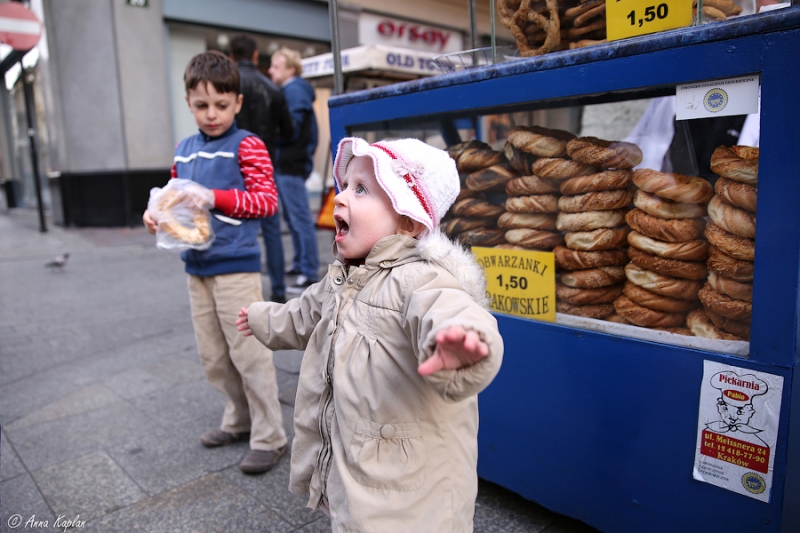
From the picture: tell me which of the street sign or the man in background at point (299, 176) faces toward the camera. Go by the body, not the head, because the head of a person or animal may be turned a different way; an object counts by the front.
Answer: the street sign

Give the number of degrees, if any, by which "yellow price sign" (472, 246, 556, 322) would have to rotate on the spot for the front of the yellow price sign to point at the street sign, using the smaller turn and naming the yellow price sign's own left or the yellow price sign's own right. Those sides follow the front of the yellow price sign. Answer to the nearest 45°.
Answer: approximately 90° to the yellow price sign's own right

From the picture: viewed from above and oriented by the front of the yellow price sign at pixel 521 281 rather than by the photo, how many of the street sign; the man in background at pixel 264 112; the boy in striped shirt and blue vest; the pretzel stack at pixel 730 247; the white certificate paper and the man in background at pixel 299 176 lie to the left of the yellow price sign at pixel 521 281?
2

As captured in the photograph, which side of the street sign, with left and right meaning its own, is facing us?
front

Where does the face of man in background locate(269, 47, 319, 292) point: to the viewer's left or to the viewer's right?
to the viewer's left

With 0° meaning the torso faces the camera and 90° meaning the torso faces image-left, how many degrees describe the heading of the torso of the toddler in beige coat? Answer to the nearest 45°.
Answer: approximately 45°

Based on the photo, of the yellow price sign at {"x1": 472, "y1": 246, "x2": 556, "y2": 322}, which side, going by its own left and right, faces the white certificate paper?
left

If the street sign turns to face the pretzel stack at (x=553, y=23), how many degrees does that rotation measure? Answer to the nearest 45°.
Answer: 0° — it already faces it

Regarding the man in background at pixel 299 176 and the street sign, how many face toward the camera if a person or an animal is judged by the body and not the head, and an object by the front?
1

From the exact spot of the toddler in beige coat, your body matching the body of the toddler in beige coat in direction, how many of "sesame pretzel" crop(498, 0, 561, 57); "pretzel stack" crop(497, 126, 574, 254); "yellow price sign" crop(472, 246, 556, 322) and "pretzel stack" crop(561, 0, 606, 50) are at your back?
4

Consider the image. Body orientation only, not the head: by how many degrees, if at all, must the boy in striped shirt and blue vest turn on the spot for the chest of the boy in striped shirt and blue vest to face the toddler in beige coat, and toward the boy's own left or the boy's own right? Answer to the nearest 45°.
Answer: approximately 45° to the boy's own left

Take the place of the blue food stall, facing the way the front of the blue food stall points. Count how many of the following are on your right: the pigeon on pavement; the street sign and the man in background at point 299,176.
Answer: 3

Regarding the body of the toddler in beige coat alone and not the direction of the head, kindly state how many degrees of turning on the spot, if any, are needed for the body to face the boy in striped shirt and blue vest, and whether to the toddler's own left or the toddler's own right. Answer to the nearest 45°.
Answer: approximately 90° to the toddler's own right

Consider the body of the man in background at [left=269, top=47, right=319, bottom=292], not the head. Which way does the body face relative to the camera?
to the viewer's left

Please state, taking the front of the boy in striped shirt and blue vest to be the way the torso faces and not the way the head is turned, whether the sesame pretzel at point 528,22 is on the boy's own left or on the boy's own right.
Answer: on the boy's own left
